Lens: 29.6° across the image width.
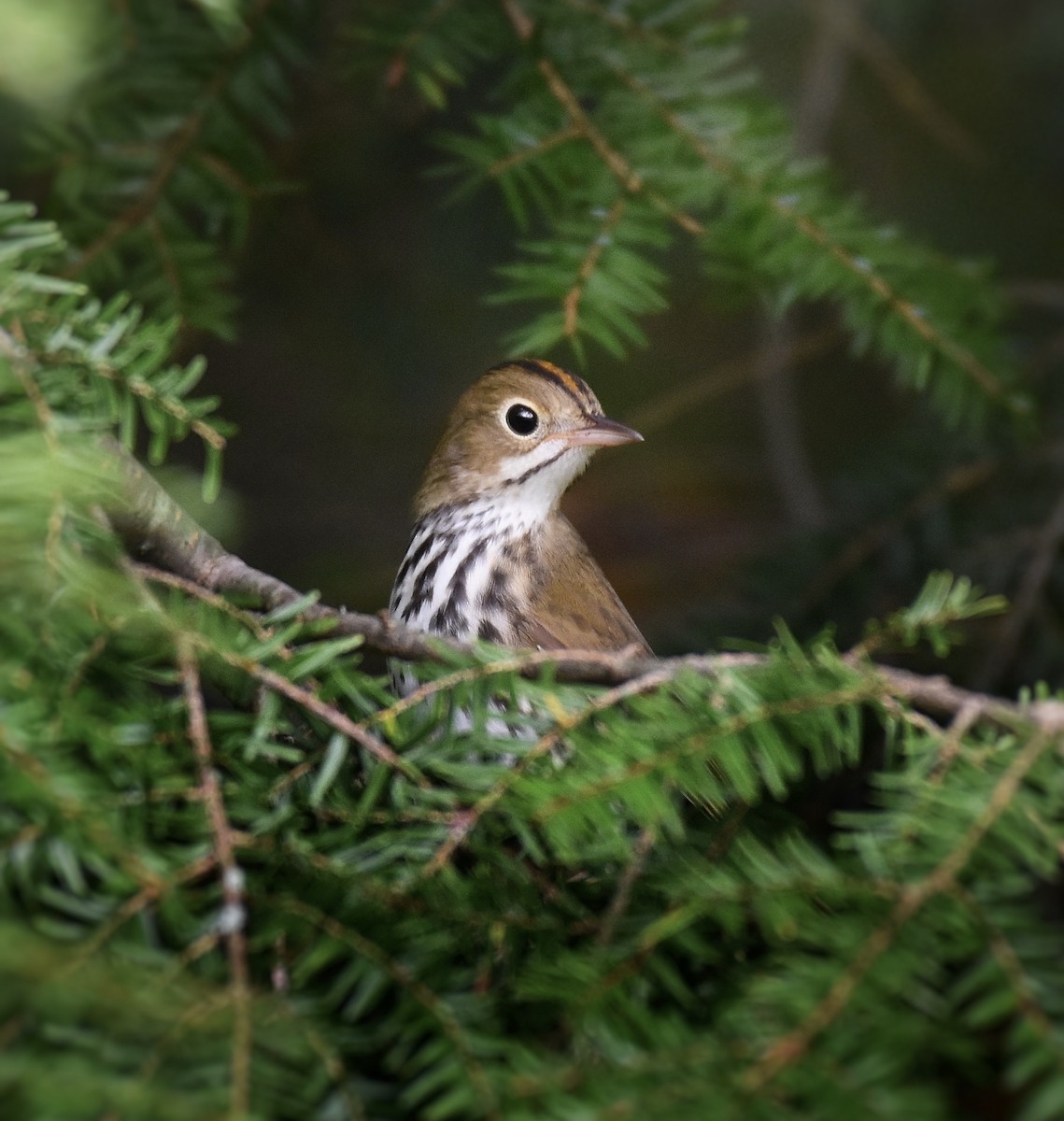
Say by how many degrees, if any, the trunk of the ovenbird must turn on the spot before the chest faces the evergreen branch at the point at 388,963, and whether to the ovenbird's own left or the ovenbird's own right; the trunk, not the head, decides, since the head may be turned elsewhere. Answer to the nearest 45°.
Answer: approximately 45° to the ovenbird's own left

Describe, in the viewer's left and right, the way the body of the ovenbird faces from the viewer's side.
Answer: facing the viewer and to the left of the viewer

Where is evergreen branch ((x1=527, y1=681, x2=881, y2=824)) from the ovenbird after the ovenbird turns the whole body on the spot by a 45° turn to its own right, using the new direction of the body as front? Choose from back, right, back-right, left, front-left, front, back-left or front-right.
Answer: left

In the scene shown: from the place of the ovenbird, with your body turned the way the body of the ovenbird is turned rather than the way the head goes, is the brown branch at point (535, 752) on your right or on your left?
on your left

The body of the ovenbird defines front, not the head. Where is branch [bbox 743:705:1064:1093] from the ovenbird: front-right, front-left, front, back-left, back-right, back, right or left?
front-left

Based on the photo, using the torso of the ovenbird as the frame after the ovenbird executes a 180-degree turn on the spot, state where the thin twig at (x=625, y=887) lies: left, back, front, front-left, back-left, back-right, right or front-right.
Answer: back-right

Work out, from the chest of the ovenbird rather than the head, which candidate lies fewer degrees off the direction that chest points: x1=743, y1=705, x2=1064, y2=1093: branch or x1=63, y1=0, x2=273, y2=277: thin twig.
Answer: the thin twig
